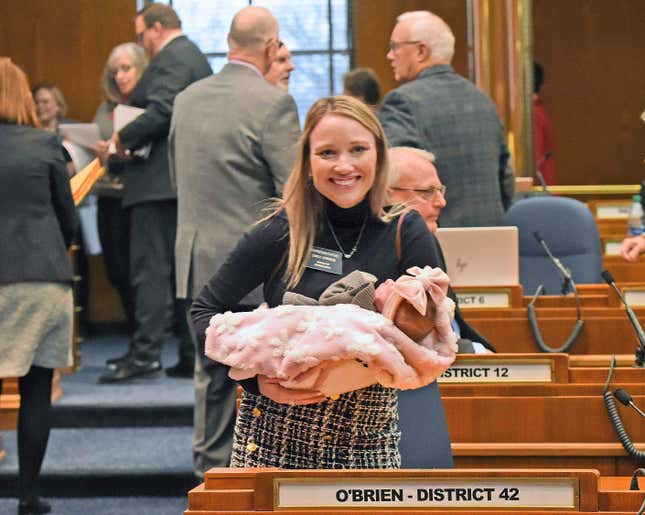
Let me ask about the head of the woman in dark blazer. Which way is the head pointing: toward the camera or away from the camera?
away from the camera

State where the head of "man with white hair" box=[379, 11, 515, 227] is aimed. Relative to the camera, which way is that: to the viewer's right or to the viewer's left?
to the viewer's left

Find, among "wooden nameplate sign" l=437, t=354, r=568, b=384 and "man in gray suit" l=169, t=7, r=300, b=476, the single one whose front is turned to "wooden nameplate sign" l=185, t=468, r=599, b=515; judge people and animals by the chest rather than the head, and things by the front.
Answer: "wooden nameplate sign" l=437, t=354, r=568, b=384

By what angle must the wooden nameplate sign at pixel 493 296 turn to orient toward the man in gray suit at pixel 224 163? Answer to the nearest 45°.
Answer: approximately 90° to its right

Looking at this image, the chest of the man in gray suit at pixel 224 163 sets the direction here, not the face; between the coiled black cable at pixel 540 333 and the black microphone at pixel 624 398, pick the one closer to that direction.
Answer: the coiled black cable

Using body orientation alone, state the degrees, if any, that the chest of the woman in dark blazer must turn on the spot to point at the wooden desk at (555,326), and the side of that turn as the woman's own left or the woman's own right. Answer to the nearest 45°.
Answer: approximately 135° to the woman's own right

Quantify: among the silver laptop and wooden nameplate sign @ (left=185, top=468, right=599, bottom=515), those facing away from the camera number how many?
1

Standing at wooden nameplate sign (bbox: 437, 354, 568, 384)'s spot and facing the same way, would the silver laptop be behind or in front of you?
behind

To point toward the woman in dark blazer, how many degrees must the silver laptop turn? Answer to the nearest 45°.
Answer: approximately 90° to its left

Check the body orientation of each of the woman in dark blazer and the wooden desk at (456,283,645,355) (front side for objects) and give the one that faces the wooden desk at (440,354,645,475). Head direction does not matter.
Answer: the wooden desk at (456,283,645,355)
